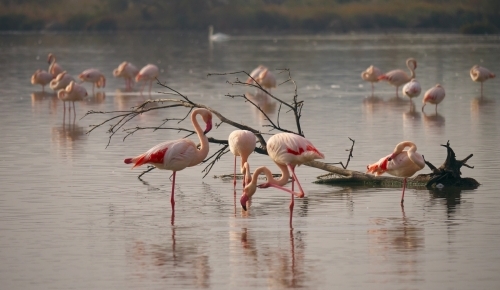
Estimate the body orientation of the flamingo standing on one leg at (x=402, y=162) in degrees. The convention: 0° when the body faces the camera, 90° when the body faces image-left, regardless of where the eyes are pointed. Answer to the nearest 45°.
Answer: approximately 270°

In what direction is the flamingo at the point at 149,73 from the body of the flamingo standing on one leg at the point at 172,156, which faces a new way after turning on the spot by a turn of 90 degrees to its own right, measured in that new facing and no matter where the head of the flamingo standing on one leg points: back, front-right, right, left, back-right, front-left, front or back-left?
back

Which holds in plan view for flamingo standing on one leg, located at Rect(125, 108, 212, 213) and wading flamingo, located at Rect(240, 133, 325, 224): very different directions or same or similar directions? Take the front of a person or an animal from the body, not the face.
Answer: very different directions

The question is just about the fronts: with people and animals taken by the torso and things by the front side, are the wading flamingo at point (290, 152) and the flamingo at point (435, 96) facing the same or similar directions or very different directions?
same or similar directions

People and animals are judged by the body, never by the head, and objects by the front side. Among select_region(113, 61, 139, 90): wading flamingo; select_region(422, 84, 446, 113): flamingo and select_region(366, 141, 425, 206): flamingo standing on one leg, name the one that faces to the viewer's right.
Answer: the flamingo standing on one leg

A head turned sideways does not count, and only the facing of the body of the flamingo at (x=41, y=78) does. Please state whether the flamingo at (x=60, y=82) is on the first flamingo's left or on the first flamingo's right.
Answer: on the first flamingo's left

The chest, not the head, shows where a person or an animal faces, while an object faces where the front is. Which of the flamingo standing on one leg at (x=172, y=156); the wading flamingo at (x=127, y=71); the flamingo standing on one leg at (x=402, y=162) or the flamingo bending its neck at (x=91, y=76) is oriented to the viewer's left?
the wading flamingo

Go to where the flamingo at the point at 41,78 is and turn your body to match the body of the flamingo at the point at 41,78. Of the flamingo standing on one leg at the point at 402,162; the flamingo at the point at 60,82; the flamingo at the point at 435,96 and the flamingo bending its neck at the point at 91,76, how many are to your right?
0

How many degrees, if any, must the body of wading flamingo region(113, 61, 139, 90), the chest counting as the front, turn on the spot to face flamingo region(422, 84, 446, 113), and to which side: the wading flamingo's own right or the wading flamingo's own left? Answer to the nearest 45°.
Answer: approximately 135° to the wading flamingo's own left

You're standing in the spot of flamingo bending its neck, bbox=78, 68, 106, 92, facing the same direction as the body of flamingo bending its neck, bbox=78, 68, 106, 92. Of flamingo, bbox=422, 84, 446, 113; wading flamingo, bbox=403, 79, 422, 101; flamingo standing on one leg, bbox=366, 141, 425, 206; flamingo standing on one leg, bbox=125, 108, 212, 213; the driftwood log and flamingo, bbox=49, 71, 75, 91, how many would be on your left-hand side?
0

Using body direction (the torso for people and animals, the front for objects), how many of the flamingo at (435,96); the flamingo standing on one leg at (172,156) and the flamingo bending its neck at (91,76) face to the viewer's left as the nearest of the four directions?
1

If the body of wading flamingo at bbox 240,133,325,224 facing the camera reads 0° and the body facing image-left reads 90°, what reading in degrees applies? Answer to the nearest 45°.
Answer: approximately 90°

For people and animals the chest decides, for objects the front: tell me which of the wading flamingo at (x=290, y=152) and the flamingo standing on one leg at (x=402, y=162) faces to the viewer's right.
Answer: the flamingo standing on one leg

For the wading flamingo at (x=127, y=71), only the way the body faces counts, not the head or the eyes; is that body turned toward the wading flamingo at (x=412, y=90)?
no
